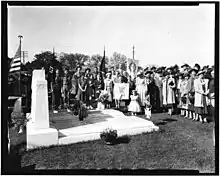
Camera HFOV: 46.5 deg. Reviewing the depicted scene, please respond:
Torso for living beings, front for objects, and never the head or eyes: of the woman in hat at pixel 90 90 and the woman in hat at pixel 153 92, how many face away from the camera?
0

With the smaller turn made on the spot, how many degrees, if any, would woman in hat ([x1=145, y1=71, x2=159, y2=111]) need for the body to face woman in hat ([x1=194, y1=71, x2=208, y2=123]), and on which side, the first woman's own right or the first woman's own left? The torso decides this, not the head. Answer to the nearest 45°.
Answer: approximately 135° to the first woman's own left

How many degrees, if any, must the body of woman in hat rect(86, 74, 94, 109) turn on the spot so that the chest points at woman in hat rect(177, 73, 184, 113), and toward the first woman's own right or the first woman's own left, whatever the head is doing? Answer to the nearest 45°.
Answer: approximately 90° to the first woman's own left

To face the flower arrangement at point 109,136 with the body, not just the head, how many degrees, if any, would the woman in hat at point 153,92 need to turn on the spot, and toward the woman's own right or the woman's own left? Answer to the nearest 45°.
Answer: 0° — they already face it

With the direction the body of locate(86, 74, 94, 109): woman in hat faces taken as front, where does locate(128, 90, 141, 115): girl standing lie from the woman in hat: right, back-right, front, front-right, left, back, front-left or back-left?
left

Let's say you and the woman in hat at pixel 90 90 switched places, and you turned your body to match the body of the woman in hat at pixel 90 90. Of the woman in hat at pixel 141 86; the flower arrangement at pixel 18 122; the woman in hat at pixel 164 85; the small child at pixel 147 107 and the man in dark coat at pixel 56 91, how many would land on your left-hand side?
3

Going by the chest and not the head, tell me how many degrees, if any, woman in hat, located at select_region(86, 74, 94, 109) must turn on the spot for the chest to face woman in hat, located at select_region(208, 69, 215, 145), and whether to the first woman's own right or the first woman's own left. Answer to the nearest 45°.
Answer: approximately 90° to the first woman's own left

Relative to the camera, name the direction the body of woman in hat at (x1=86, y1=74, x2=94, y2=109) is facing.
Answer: toward the camera

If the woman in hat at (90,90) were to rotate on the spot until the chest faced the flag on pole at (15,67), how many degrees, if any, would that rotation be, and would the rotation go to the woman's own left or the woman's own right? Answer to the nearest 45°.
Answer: approximately 90° to the woman's own right

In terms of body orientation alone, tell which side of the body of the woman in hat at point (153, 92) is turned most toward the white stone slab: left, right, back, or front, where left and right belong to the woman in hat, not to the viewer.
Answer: front

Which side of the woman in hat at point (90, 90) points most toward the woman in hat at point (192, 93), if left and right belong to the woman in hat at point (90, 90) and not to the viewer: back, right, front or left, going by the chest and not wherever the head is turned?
left

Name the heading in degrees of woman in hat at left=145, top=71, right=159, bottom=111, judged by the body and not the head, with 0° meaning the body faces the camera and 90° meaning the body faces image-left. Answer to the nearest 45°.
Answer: approximately 45°
